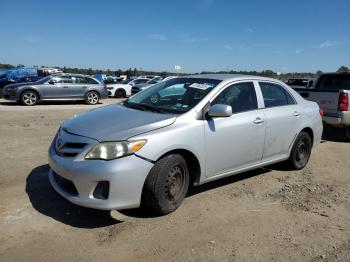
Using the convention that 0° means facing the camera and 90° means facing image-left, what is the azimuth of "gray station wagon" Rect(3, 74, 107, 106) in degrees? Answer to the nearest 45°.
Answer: approximately 90°

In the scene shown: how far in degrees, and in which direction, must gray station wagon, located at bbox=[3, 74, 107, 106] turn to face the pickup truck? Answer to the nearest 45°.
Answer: approximately 135° to its left

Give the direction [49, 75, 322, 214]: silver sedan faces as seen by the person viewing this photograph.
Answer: facing the viewer and to the left of the viewer

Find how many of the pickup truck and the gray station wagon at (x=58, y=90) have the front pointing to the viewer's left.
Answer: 1

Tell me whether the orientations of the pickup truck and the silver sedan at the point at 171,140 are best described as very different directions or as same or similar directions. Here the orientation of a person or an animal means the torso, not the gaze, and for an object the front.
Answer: very different directions

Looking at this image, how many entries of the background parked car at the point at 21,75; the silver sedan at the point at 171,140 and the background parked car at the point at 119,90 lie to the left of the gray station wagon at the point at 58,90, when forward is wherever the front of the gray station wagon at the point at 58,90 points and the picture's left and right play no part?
1

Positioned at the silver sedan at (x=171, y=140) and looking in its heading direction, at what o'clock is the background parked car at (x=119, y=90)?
The background parked car is roughly at 4 o'clock from the silver sedan.

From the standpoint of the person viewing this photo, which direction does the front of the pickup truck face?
facing away from the viewer and to the right of the viewer

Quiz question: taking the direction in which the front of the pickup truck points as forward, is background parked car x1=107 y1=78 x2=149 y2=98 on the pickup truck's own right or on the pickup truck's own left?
on the pickup truck's own left

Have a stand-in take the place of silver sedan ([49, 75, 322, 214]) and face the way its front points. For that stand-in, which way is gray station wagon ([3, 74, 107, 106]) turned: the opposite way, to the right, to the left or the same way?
the same way

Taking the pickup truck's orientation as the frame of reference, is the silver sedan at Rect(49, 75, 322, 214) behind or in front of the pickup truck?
behind

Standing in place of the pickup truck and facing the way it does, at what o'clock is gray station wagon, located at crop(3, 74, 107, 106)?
The gray station wagon is roughly at 8 o'clock from the pickup truck.

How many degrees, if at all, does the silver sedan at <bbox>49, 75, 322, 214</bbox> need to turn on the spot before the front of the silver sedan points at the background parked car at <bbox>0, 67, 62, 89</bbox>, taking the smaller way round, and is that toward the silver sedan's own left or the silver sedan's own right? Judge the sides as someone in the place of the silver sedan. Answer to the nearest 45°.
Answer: approximately 90° to the silver sedan's own right

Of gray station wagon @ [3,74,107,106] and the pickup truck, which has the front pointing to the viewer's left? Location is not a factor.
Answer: the gray station wagon

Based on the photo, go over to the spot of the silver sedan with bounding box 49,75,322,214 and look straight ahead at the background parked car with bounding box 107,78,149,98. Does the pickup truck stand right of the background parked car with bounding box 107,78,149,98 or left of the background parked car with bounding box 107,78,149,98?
right

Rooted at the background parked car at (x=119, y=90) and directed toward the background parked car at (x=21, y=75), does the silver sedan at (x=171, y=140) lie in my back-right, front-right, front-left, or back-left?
back-left

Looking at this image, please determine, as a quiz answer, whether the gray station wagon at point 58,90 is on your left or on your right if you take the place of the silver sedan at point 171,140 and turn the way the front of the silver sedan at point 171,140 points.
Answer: on your right
